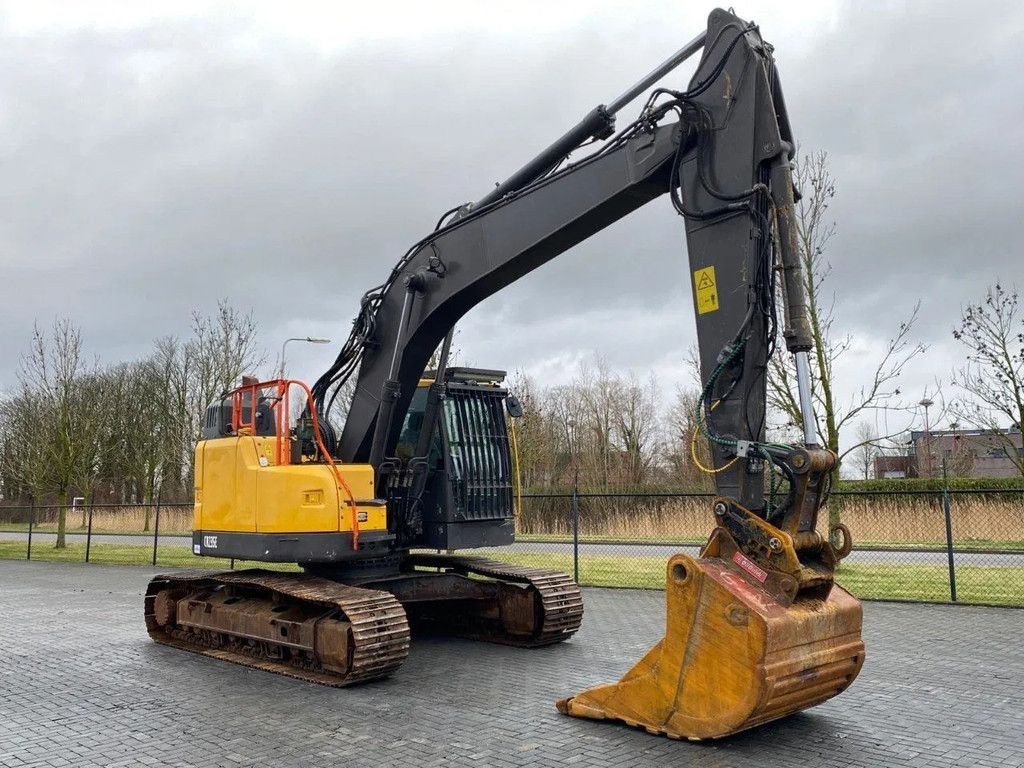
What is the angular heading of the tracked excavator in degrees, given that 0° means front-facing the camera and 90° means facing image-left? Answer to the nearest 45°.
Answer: approximately 315°

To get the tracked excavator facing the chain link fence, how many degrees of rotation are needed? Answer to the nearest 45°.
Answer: approximately 90° to its left
